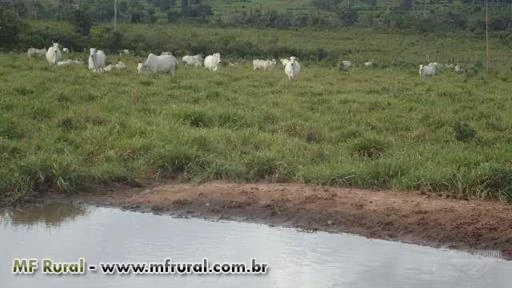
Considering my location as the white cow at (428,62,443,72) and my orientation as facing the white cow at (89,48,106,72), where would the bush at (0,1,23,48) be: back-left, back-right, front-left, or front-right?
front-right

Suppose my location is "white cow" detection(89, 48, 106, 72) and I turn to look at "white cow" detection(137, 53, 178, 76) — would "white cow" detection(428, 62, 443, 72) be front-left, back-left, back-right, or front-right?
front-left

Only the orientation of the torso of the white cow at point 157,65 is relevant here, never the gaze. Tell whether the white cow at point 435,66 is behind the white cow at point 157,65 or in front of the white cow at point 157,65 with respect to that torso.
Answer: behind

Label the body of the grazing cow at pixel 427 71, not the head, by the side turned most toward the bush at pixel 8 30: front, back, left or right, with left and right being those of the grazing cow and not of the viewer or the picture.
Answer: front

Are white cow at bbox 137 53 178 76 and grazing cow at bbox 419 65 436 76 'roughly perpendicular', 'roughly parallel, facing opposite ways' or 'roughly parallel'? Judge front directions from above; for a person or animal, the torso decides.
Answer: roughly parallel

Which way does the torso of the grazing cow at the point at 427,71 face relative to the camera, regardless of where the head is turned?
to the viewer's left

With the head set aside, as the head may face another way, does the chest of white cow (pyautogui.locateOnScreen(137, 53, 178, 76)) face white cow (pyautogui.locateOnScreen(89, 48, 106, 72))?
yes

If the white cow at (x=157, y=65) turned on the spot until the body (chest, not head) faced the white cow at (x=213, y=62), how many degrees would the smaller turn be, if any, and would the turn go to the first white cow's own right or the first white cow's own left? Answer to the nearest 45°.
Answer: approximately 135° to the first white cow's own right

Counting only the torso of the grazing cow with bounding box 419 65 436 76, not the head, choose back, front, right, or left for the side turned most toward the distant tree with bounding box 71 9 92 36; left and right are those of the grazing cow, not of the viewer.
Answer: front

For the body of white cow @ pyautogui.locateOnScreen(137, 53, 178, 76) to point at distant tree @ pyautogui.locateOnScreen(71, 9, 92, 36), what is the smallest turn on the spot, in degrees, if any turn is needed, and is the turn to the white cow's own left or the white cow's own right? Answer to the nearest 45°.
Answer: approximately 90° to the white cow's own right

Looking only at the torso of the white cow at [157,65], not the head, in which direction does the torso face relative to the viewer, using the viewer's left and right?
facing to the left of the viewer

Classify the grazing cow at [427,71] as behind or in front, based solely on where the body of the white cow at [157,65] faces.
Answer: behind

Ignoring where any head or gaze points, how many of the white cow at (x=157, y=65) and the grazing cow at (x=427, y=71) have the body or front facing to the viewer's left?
2

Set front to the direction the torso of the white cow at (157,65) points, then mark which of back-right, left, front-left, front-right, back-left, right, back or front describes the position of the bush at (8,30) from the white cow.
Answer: front-right
